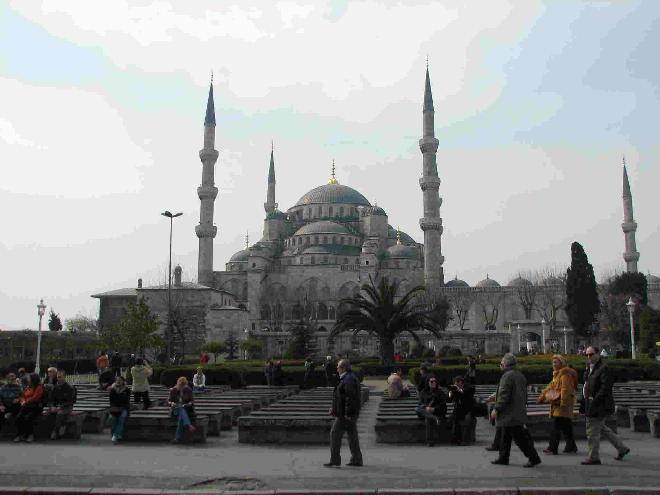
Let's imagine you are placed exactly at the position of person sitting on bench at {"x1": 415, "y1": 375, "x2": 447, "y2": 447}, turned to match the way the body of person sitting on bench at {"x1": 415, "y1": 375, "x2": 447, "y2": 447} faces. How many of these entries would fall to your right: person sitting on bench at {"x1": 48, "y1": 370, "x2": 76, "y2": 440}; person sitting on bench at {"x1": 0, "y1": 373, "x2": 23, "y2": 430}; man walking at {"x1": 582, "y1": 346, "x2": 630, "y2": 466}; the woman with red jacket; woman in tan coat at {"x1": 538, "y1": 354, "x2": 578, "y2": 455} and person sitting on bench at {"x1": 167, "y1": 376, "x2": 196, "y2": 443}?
4

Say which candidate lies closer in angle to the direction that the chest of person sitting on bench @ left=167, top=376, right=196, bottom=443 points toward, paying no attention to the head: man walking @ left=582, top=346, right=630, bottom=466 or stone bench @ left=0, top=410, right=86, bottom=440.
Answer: the man walking

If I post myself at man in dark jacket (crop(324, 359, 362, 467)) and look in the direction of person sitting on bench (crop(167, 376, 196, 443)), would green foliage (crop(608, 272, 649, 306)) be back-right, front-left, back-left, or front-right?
front-right

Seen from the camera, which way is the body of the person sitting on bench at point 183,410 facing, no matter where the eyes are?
toward the camera

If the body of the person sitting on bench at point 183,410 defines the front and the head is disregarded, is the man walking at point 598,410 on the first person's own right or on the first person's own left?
on the first person's own left

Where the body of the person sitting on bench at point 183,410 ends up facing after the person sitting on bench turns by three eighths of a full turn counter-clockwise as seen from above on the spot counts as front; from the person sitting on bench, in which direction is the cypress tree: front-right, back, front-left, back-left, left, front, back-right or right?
front

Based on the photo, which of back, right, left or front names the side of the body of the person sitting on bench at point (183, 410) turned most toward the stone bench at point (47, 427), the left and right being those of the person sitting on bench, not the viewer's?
right

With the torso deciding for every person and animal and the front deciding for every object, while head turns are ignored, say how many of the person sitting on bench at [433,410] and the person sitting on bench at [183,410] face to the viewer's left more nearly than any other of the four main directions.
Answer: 0

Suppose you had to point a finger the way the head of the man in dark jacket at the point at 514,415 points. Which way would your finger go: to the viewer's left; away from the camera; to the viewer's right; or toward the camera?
to the viewer's left

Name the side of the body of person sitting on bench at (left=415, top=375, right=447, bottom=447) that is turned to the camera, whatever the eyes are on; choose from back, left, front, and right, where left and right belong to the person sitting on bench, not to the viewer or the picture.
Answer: front
